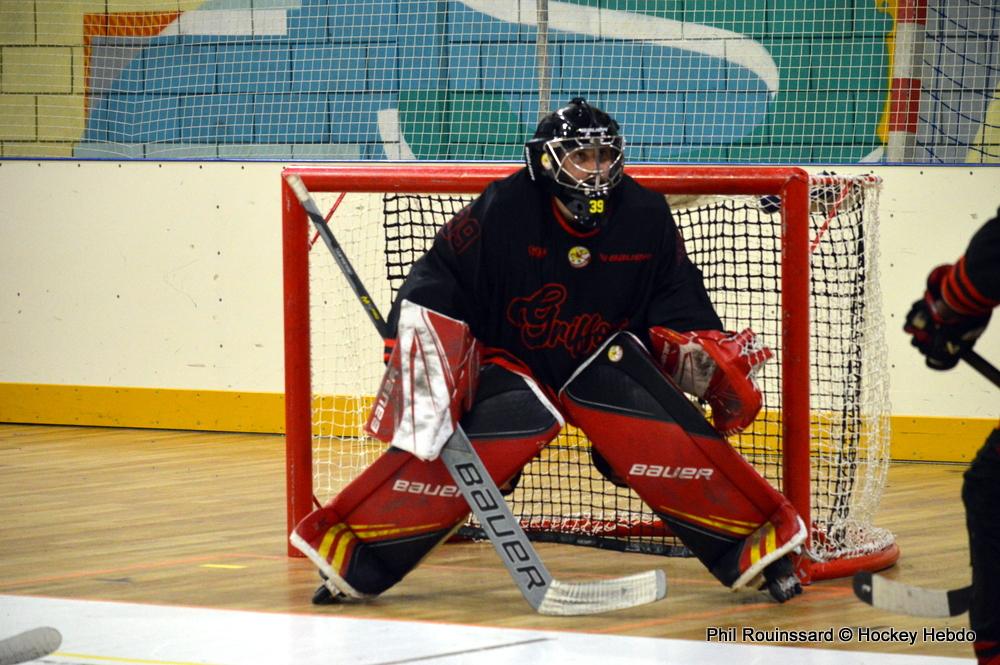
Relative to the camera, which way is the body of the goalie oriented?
toward the camera

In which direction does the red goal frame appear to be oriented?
toward the camera

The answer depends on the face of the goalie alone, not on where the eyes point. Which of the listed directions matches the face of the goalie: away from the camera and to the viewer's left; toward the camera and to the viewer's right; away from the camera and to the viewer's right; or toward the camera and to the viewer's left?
toward the camera and to the viewer's right

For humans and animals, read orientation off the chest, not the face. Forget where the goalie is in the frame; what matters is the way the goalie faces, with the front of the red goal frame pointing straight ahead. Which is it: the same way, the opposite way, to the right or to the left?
the same way

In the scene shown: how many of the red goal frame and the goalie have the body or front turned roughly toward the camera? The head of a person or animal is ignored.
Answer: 2
